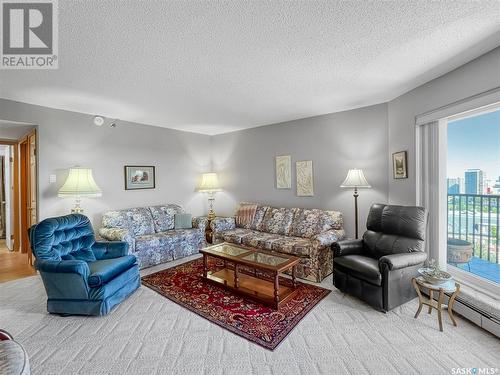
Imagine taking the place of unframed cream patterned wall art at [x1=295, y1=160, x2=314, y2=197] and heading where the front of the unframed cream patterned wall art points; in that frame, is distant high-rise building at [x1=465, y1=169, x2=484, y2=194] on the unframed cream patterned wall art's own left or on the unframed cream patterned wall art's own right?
on the unframed cream patterned wall art's own left

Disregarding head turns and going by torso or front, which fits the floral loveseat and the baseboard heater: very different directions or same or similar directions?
very different directions

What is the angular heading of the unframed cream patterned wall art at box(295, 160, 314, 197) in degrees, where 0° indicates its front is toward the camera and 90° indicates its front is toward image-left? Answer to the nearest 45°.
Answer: approximately 45°

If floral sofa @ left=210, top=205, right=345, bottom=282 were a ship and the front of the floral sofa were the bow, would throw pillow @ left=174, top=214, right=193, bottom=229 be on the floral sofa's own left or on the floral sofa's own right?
on the floral sofa's own right

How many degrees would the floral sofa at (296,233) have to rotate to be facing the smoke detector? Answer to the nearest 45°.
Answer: approximately 45° to its right

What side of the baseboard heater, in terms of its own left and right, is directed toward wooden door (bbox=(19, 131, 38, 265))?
front

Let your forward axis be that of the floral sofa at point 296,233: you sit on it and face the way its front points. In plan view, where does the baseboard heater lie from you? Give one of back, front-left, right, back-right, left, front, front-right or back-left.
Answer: left

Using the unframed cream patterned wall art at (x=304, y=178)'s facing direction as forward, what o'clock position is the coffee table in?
The coffee table is roughly at 11 o'clock from the unframed cream patterned wall art.

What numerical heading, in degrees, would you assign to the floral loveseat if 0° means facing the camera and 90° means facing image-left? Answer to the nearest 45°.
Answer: approximately 315°

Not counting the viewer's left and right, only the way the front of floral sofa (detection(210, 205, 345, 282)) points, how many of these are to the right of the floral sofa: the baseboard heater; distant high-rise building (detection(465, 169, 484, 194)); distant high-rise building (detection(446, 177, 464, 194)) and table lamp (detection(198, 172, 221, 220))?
1

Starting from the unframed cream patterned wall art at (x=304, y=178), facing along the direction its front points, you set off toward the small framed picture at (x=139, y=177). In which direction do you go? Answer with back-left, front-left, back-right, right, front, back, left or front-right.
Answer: front-right
